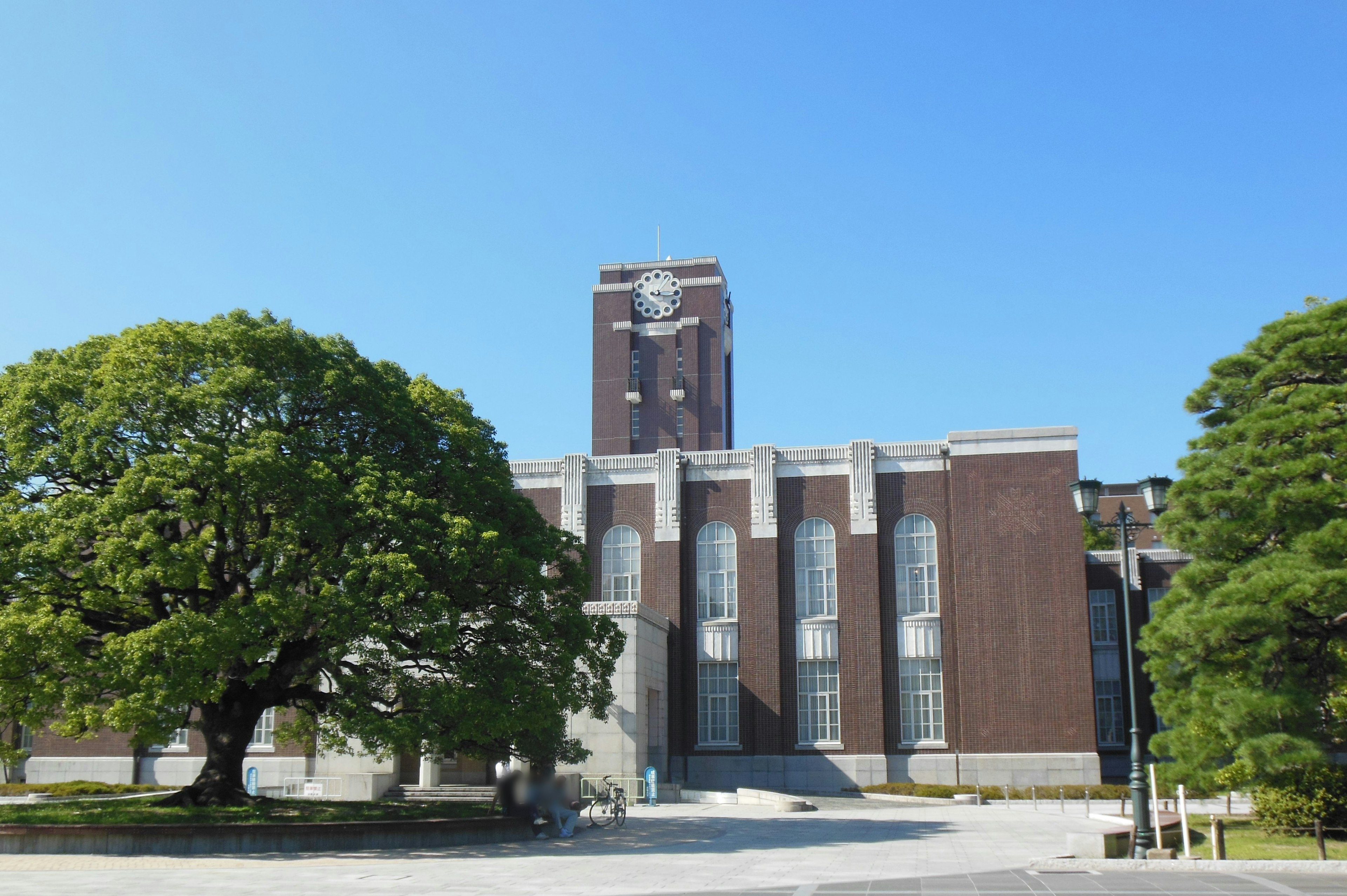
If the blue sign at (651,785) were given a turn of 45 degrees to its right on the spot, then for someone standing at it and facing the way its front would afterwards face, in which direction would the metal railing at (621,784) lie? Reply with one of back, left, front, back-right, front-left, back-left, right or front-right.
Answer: right

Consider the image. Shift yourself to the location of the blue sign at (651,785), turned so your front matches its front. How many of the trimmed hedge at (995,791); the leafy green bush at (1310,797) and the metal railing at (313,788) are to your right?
1

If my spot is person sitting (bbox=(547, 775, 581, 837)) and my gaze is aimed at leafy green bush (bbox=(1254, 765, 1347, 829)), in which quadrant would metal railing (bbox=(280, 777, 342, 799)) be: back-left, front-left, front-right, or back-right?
back-left

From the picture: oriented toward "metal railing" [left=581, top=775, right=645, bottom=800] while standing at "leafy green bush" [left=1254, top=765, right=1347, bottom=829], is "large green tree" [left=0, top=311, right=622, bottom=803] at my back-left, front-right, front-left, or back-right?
front-left

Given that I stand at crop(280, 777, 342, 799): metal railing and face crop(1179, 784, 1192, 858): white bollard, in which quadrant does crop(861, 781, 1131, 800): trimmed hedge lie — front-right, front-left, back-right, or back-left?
front-left

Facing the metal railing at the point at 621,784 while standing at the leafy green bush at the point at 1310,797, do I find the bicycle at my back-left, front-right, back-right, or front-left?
front-left

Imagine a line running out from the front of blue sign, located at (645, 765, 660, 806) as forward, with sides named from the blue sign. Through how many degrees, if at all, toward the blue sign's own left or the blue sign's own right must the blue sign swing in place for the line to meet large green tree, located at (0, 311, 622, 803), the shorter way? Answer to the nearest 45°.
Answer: approximately 45° to the blue sign's own right

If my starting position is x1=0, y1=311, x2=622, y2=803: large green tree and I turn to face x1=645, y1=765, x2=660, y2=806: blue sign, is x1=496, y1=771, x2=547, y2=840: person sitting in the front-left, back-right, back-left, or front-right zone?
front-right

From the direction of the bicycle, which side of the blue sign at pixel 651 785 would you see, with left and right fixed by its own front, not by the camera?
front

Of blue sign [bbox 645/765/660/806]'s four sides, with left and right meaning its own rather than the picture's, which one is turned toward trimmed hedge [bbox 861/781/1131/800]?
left

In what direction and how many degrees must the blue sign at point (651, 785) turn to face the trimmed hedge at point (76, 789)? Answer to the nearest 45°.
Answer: approximately 90° to its right

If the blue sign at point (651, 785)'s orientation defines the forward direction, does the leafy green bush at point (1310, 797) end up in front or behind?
in front

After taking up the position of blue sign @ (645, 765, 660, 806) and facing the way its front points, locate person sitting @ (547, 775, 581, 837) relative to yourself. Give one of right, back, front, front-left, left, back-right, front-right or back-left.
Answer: front

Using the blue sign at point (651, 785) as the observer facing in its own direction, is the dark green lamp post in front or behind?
in front

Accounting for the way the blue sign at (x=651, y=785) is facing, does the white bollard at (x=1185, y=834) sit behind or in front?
in front

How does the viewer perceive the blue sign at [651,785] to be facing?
facing the viewer

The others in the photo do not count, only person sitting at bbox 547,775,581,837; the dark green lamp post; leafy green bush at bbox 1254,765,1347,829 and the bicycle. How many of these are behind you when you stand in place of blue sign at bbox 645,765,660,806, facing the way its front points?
0
